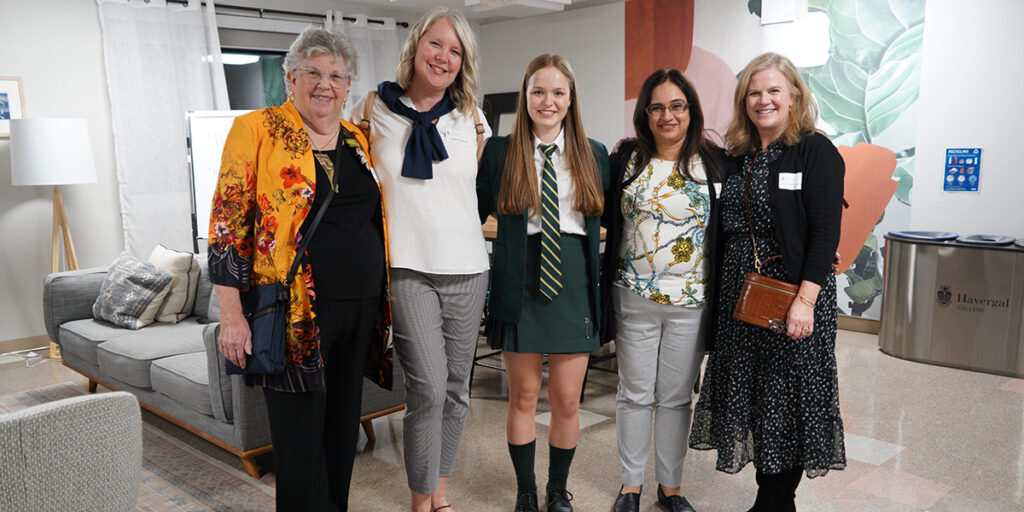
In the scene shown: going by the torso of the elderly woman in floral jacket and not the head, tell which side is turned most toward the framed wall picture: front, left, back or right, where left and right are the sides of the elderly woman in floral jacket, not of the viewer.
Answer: back

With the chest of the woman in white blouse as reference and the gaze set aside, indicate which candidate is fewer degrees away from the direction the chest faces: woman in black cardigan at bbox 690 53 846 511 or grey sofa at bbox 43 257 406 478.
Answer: the woman in black cardigan

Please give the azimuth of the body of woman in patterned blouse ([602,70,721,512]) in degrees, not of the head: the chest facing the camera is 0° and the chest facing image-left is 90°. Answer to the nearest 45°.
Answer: approximately 0°

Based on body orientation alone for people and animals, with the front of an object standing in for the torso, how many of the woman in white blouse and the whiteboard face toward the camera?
2

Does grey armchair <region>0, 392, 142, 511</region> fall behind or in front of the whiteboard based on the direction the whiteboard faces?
in front

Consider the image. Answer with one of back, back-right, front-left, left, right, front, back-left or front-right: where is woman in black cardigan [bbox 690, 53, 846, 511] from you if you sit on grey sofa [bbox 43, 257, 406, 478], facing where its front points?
left

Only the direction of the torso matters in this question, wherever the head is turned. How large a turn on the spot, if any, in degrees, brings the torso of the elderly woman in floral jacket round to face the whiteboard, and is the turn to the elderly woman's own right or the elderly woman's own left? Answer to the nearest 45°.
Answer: approximately 135° to the elderly woman's own left

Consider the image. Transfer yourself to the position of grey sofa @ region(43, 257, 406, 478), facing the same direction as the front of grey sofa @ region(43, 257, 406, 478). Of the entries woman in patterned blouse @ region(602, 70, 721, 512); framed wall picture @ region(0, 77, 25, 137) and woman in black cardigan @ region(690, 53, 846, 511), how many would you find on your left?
2

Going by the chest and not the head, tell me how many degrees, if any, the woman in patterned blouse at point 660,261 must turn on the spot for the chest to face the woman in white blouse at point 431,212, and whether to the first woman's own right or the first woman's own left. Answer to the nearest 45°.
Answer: approximately 45° to the first woman's own right

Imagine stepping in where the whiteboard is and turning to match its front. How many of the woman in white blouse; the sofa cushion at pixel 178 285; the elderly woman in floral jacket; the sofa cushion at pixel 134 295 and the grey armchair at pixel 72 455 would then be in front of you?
5
